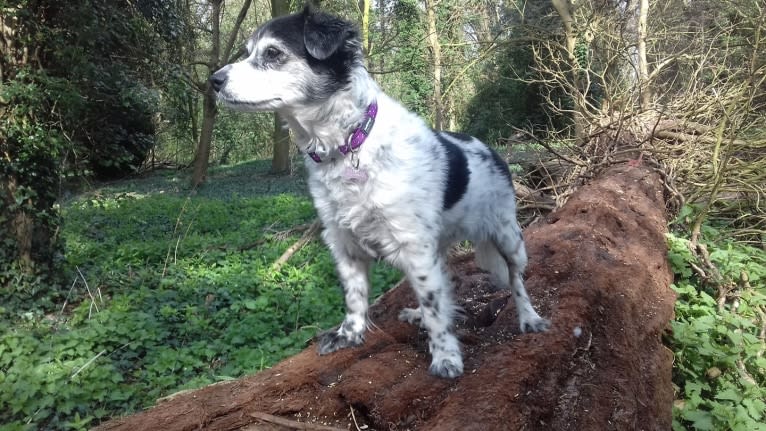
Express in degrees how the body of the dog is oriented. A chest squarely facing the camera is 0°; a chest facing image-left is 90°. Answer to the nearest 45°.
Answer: approximately 45°

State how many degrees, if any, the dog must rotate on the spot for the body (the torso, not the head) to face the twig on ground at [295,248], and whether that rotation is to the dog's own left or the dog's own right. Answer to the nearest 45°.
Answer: approximately 135° to the dog's own right

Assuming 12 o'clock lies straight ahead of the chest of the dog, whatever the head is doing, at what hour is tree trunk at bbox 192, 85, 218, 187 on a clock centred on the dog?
The tree trunk is roughly at 4 o'clock from the dog.

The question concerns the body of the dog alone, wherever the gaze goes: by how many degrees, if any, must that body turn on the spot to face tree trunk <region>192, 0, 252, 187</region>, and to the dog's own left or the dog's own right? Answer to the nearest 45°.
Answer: approximately 135° to the dog's own right

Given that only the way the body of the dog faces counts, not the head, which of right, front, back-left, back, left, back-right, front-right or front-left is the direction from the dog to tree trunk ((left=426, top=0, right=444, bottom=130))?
back-right
